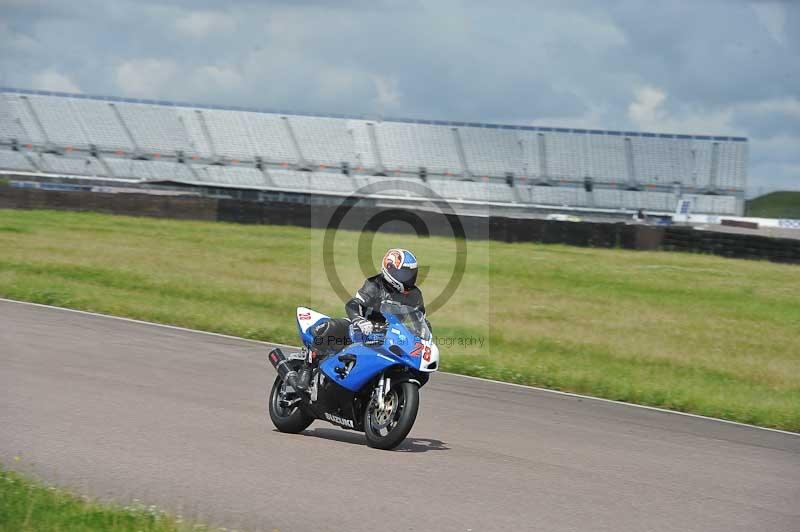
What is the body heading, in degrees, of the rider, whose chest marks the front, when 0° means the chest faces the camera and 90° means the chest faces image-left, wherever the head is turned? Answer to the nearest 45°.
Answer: approximately 315°

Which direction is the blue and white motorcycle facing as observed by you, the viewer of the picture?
facing the viewer and to the right of the viewer

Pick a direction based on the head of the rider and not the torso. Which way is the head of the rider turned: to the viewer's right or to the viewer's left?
to the viewer's right
